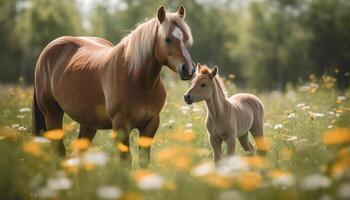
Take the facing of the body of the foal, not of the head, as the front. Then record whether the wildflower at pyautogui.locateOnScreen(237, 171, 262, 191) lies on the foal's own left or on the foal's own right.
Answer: on the foal's own left

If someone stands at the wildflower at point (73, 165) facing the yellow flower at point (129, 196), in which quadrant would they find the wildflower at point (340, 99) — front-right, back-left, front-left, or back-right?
back-left

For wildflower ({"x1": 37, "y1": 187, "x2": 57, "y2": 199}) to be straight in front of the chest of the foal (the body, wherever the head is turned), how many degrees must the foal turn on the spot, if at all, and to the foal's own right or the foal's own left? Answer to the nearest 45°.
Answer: approximately 45° to the foal's own left

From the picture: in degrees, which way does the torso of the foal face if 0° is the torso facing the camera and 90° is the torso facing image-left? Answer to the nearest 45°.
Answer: approximately 45°

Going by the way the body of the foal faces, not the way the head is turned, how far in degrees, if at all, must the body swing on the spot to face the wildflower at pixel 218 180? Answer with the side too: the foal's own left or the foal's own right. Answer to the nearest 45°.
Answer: approximately 45° to the foal's own left

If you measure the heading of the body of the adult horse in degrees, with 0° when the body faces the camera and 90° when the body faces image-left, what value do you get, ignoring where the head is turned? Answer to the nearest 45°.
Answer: approximately 315°
